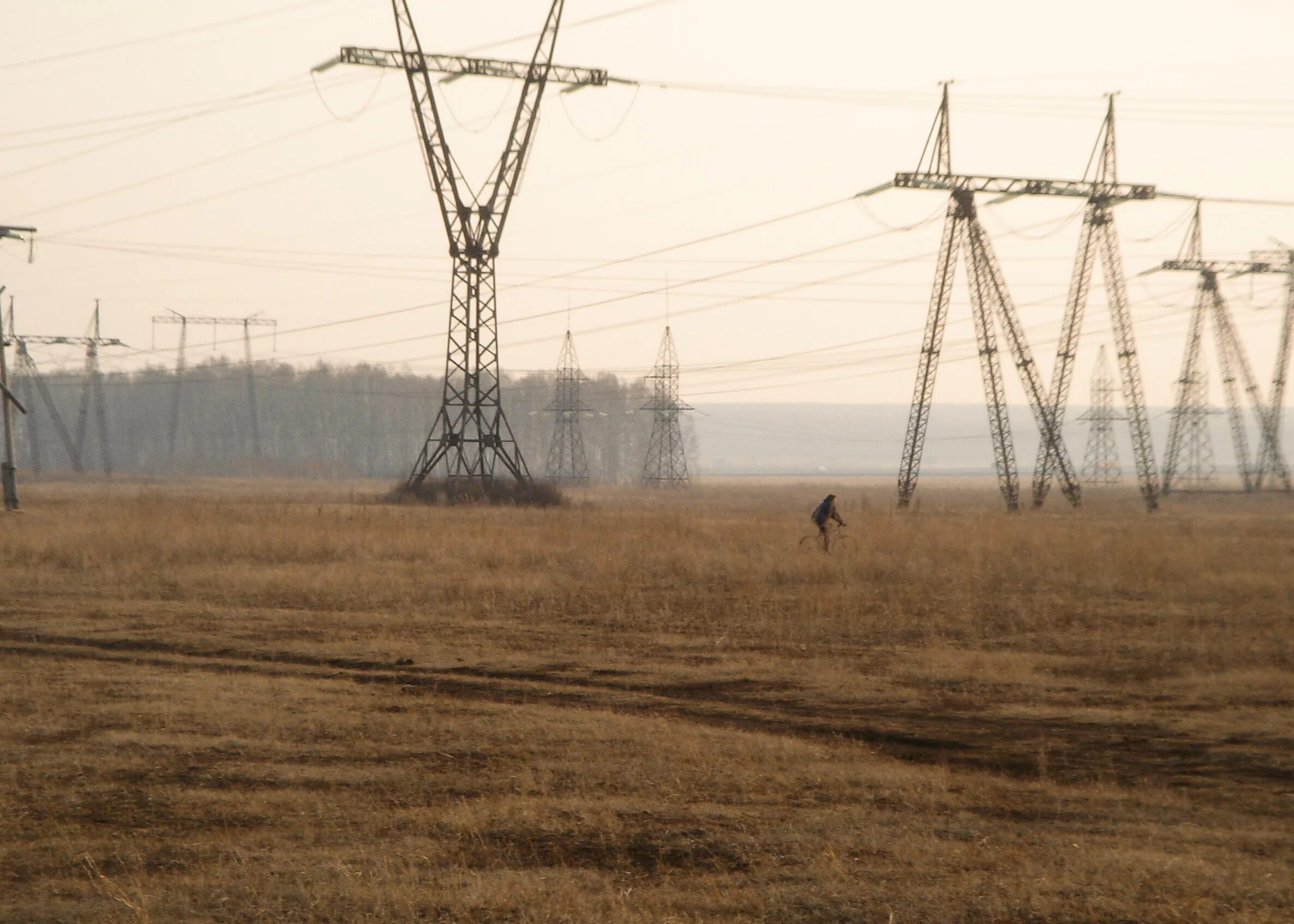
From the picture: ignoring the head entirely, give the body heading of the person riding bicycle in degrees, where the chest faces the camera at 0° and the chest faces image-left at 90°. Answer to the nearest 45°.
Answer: approximately 270°

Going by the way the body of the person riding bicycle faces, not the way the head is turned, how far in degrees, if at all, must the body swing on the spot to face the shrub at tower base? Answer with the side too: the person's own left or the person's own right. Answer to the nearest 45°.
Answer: approximately 135° to the person's own left
